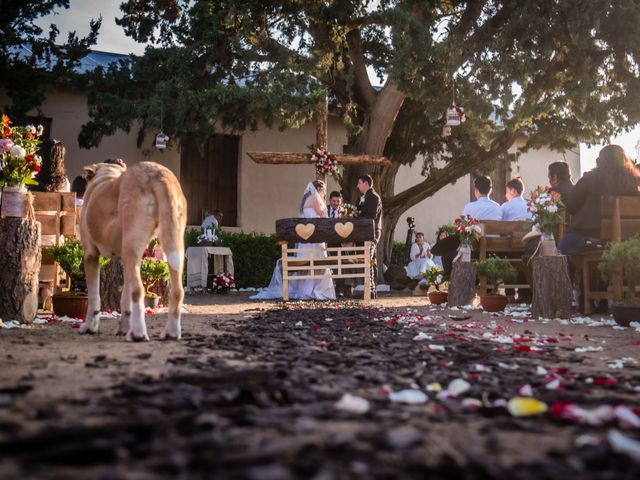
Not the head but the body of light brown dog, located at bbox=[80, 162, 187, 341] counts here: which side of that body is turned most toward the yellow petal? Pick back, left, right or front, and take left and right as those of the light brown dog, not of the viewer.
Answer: back

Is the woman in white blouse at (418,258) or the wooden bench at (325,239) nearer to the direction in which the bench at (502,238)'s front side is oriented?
the woman in white blouse

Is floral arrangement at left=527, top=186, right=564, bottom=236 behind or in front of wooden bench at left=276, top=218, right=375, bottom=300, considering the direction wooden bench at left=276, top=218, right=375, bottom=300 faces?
behind

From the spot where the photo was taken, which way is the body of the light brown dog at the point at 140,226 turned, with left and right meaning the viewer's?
facing away from the viewer and to the left of the viewer

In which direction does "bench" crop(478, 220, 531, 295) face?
away from the camera

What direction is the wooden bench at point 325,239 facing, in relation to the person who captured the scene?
facing away from the viewer

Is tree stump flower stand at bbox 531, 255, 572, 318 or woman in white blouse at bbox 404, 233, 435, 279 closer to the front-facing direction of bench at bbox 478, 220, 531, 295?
the woman in white blouse

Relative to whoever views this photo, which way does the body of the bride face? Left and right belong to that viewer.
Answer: facing away from the viewer and to the right of the viewer

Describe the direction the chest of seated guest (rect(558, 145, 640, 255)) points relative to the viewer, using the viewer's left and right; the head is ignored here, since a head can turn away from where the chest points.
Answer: facing away from the viewer and to the left of the viewer

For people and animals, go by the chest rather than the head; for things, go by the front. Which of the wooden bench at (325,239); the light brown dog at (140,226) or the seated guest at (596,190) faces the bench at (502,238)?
the seated guest

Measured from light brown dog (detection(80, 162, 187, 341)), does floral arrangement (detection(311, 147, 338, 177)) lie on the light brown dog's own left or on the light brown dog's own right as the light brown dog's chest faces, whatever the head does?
on the light brown dog's own right

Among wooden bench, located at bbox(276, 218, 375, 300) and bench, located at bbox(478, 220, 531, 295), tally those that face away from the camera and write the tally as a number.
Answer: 2
